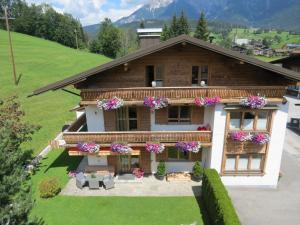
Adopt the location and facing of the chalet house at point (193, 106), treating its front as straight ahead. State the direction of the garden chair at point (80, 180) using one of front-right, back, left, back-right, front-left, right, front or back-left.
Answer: right

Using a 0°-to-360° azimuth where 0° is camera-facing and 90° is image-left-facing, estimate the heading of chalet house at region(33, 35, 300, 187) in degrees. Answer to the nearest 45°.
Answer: approximately 0°

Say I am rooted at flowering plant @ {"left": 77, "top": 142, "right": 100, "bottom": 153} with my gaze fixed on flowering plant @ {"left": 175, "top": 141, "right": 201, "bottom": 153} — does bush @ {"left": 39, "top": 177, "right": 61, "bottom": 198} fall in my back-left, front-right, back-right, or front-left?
back-right

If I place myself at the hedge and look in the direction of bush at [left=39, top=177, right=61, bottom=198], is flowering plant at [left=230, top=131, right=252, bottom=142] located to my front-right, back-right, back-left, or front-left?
back-right

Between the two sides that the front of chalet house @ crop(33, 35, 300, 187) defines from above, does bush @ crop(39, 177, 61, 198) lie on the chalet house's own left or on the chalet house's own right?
on the chalet house's own right
